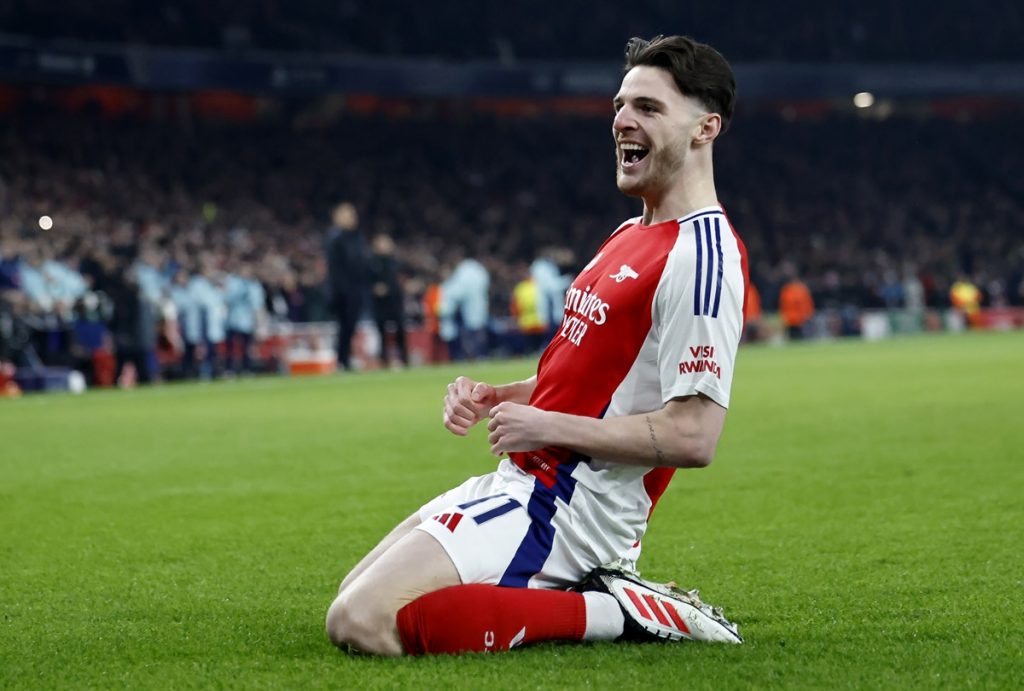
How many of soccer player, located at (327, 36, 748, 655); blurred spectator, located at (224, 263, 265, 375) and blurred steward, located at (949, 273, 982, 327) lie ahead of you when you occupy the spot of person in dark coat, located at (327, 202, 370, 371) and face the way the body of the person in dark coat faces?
1

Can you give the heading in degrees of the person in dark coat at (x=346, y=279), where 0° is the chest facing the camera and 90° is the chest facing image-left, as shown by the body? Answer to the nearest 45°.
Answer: approximately 0°

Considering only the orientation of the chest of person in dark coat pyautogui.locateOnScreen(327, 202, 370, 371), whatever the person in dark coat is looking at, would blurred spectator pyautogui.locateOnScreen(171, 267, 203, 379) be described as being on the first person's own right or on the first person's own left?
on the first person's own right

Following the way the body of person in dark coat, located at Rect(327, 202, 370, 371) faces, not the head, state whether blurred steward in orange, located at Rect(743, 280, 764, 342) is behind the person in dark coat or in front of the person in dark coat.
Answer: behind

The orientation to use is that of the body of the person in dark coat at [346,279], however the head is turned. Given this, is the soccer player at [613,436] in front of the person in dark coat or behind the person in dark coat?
in front

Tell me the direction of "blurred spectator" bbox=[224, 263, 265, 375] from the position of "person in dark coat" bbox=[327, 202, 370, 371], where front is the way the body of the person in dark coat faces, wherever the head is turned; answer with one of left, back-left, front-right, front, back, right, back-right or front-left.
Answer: back-right

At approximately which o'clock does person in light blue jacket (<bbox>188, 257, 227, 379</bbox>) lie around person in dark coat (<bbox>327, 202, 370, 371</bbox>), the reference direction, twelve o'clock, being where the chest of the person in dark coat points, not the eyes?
The person in light blue jacket is roughly at 4 o'clock from the person in dark coat.

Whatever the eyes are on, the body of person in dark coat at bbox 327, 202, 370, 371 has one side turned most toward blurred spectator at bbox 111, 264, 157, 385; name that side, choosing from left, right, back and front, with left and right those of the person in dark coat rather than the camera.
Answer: right
